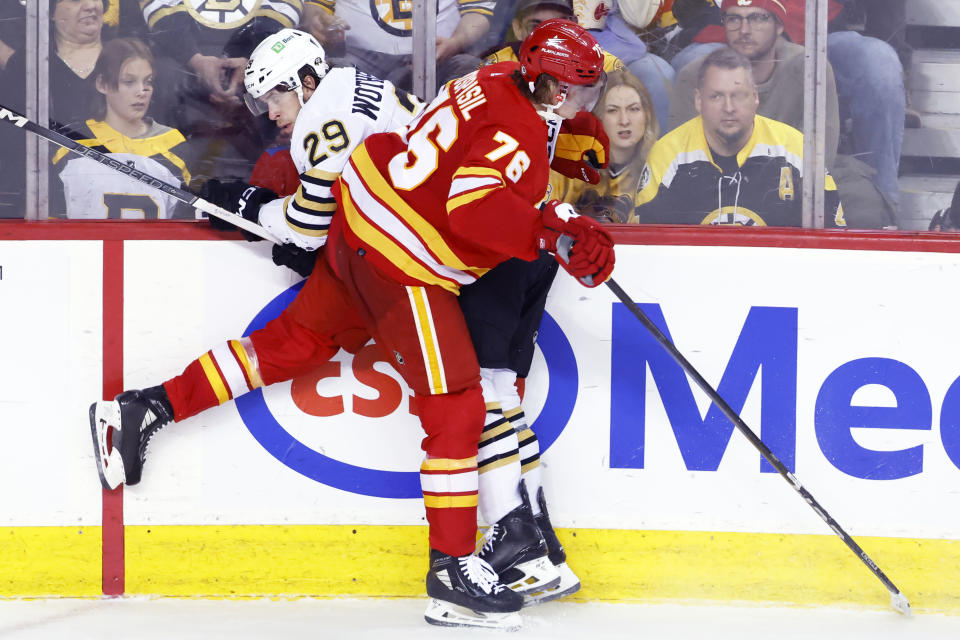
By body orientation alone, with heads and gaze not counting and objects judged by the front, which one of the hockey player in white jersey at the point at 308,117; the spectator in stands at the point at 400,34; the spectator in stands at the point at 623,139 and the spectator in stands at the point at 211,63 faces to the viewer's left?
the hockey player in white jersey

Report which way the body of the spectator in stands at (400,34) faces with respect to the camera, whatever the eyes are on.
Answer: toward the camera

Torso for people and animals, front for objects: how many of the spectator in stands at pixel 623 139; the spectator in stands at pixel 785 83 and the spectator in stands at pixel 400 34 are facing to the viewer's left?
0

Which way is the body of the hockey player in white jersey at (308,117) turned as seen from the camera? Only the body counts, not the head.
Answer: to the viewer's left

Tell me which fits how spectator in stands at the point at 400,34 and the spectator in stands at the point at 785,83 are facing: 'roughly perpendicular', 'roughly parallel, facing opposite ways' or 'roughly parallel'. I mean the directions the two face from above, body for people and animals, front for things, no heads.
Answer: roughly parallel

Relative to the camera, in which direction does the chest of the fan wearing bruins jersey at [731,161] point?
toward the camera

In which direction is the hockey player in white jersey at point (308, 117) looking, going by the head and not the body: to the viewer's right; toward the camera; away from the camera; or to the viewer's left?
to the viewer's left

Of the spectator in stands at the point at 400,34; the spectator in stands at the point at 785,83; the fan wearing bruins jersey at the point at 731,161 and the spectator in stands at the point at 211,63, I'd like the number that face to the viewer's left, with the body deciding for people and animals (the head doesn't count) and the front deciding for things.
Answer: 0

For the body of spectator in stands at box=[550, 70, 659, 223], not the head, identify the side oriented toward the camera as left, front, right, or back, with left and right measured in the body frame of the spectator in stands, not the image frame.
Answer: front

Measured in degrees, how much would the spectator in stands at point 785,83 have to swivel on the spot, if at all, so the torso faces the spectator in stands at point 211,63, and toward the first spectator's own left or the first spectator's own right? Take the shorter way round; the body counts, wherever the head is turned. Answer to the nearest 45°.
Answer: approximately 90° to the first spectator's own right

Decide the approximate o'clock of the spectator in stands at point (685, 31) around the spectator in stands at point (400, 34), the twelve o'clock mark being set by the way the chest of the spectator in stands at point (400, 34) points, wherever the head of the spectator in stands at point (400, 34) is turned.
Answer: the spectator in stands at point (685, 31) is roughly at 9 o'clock from the spectator in stands at point (400, 34).

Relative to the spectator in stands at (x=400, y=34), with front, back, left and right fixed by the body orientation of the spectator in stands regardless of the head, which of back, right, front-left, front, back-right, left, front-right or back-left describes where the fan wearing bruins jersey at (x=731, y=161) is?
left

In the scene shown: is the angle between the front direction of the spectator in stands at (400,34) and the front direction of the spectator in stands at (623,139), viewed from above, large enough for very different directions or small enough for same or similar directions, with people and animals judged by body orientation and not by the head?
same or similar directions

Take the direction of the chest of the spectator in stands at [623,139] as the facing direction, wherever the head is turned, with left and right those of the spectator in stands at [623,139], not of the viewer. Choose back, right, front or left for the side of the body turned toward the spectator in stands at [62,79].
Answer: right

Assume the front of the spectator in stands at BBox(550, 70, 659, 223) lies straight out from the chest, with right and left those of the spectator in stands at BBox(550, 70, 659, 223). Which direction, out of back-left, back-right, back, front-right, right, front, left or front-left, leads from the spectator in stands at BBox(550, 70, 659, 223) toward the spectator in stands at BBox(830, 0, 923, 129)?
left

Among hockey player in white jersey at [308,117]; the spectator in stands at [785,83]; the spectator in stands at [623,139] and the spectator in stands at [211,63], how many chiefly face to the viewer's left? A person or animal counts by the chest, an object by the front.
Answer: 1

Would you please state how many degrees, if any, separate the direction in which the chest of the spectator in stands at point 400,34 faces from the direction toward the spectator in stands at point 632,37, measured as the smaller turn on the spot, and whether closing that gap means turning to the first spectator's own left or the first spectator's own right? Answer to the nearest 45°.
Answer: approximately 90° to the first spectator's own left
